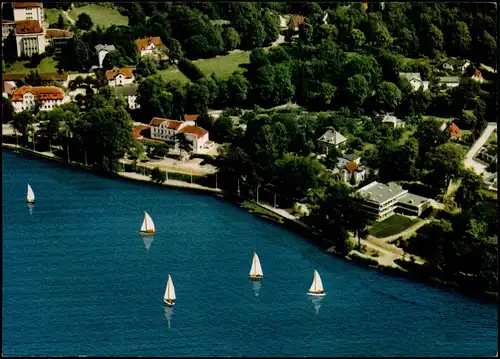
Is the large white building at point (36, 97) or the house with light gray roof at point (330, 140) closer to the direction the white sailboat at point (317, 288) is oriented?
the large white building

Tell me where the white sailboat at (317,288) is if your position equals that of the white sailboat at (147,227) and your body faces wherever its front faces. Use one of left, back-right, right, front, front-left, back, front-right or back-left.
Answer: back-left

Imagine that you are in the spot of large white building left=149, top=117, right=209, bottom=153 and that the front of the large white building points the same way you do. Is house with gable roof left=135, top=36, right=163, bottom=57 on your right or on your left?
on your right

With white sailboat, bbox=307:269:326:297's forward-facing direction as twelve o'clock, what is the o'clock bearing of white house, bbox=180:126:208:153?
The white house is roughly at 2 o'clock from the white sailboat.

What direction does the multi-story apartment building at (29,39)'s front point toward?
toward the camera

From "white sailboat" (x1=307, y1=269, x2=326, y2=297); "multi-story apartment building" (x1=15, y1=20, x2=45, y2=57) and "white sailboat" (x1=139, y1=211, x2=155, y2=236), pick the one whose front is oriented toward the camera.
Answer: the multi-story apartment building

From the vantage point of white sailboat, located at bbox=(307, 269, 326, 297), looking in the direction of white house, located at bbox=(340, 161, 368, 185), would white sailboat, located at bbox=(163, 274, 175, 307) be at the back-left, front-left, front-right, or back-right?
back-left

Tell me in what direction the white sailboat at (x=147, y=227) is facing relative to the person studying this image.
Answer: facing to the left of the viewer

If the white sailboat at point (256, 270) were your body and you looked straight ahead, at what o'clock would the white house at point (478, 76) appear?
The white house is roughly at 4 o'clock from the white sailboat.

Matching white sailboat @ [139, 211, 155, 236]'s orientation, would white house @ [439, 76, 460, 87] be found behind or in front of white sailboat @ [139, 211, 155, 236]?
behind

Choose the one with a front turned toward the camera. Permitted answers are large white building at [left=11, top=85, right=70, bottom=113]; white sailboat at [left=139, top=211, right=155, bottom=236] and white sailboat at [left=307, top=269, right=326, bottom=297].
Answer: the large white building

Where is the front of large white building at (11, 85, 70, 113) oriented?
toward the camera

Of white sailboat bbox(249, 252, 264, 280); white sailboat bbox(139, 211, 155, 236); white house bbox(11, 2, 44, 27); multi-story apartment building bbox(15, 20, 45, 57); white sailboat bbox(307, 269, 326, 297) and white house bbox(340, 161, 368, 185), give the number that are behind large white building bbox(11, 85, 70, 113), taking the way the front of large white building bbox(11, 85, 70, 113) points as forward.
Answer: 2
